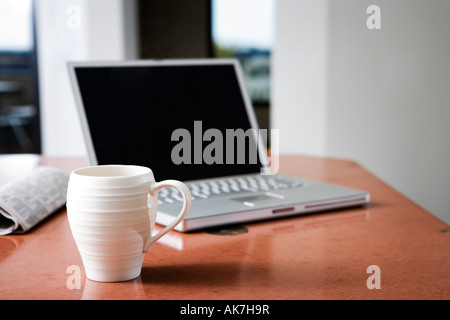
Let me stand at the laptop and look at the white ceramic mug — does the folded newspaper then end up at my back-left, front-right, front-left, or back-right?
front-right

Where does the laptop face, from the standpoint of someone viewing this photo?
facing the viewer and to the right of the viewer

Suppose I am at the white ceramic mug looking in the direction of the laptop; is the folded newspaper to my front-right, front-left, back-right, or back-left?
front-left
